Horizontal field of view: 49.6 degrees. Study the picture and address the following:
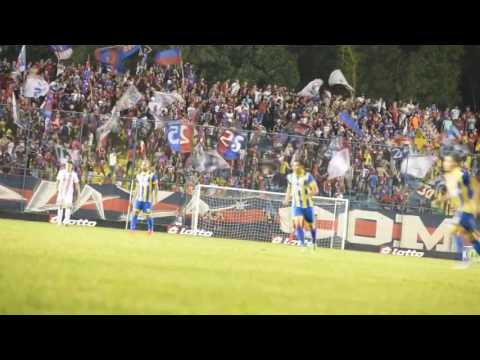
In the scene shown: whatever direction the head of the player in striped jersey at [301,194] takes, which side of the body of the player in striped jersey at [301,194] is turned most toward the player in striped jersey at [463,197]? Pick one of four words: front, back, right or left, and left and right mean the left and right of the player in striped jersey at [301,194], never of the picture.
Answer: left

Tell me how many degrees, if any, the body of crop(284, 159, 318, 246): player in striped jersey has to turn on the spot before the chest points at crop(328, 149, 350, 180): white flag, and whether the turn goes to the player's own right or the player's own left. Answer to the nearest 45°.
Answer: approximately 135° to the player's own right

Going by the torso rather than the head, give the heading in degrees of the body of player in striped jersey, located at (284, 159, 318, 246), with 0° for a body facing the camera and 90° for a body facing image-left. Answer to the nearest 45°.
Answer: approximately 45°

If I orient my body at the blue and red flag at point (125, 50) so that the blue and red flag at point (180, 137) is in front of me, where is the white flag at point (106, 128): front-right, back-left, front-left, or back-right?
front-right

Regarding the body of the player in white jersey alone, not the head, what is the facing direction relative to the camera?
toward the camera

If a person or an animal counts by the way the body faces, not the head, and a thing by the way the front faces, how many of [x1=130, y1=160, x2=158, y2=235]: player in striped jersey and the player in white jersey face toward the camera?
2

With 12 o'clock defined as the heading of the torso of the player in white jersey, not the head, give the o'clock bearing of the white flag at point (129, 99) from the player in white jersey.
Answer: The white flag is roughly at 7 o'clock from the player in white jersey.

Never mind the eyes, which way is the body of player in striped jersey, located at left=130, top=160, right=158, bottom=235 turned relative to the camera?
toward the camera

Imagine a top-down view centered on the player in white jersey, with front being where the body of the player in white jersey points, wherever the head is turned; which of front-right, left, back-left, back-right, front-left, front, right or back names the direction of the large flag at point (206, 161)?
left

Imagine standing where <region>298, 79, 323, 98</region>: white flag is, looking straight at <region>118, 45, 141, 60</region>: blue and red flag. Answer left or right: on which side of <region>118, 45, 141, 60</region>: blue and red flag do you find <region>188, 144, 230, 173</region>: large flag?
left

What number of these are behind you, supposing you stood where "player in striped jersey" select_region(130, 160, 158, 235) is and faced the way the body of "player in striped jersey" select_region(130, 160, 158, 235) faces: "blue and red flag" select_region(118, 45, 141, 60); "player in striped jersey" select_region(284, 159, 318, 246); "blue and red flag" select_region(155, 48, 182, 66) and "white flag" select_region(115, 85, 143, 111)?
3

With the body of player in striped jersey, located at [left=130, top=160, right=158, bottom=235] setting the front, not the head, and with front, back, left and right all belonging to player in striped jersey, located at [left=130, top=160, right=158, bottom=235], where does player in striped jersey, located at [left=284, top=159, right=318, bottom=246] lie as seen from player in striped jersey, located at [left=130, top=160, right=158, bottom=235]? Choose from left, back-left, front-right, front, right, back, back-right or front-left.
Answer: front-left

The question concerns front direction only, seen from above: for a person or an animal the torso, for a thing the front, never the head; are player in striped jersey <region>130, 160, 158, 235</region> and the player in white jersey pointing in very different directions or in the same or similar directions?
same or similar directions
